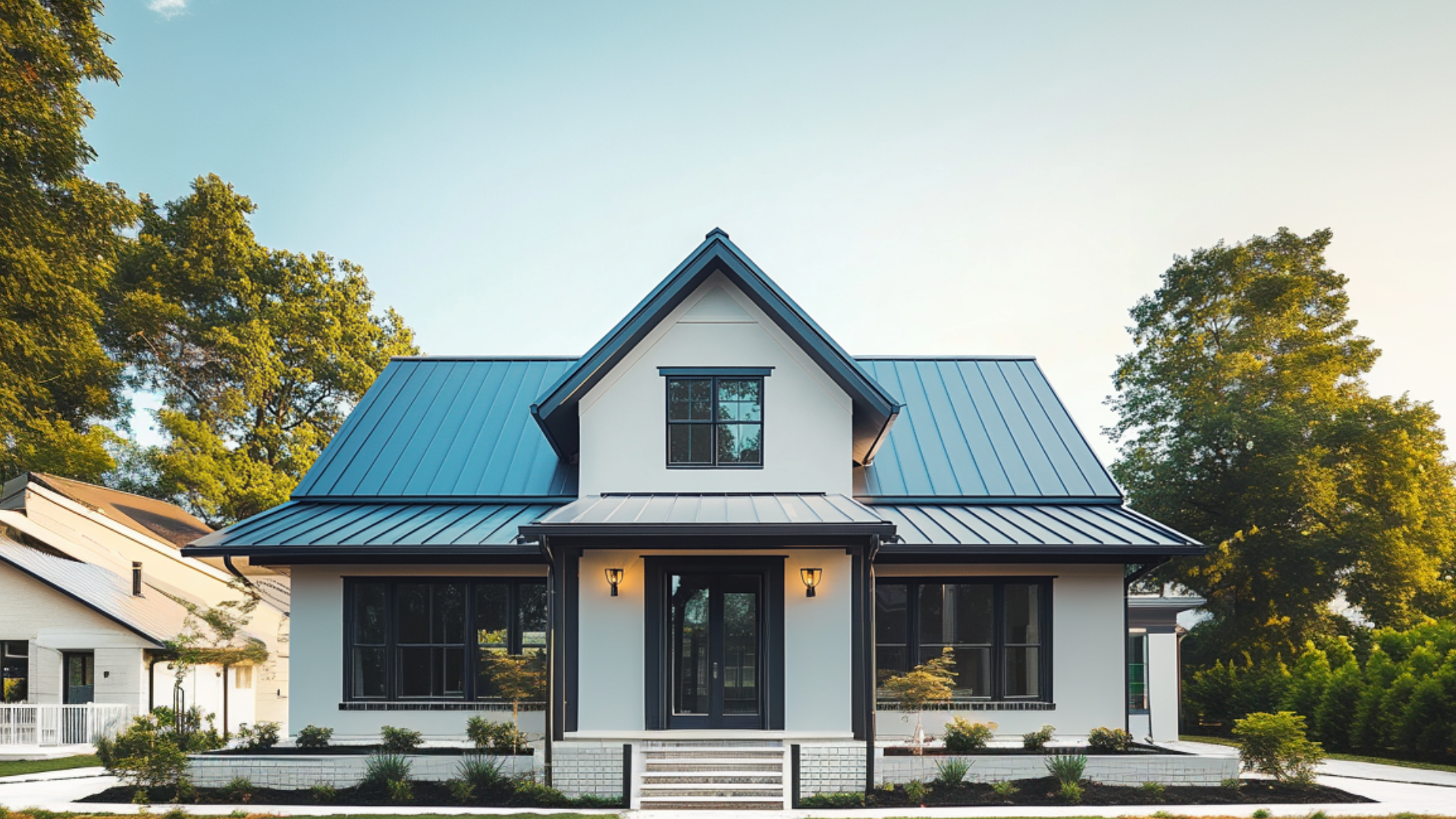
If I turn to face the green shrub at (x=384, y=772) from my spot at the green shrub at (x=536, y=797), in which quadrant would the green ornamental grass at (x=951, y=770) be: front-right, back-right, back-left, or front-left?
back-right

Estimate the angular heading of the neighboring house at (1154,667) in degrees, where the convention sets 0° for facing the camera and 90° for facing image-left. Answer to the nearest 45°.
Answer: approximately 0°

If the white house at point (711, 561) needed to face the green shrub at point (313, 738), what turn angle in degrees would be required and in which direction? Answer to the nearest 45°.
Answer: approximately 90° to its right

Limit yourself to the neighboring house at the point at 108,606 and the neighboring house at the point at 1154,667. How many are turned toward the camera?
2

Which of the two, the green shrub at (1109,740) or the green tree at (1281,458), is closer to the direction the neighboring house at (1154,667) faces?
the green shrub

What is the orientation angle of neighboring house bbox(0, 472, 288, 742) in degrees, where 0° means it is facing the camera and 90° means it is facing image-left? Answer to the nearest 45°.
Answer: approximately 0°

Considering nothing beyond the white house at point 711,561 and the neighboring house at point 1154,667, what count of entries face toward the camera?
2

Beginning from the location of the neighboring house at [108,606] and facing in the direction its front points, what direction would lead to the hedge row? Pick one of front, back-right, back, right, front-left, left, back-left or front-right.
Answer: front-left
